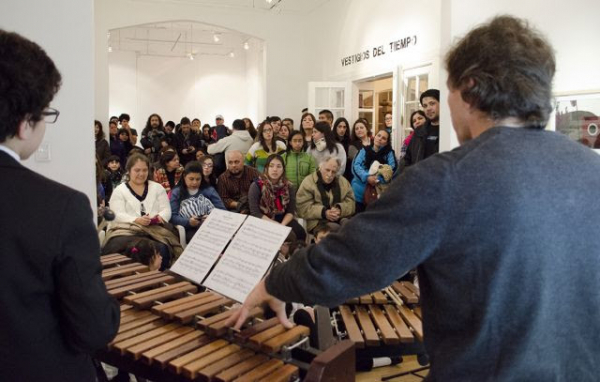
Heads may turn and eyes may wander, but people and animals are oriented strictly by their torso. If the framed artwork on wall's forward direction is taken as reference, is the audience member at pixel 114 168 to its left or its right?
on its right

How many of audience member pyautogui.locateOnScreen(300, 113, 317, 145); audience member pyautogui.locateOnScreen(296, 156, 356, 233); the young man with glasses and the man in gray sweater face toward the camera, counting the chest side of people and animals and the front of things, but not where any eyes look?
2

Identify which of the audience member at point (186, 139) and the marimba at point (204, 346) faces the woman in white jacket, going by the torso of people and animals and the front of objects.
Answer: the audience member

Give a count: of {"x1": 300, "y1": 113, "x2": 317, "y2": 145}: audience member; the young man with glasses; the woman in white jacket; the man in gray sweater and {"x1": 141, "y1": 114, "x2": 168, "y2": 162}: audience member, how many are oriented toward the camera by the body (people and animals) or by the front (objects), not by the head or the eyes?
3

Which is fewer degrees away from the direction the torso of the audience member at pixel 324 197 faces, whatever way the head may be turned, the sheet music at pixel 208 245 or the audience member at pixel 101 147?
the sheet music

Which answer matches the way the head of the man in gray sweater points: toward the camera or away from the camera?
away from the camera

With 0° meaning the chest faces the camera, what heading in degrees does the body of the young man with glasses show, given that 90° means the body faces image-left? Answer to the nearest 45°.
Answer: approximately 225°

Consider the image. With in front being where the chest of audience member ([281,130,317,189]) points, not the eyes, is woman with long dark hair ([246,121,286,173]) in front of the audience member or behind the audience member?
behind

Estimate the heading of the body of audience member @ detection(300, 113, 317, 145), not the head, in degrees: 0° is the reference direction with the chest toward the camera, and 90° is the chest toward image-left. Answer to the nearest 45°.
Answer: approximately 0°
